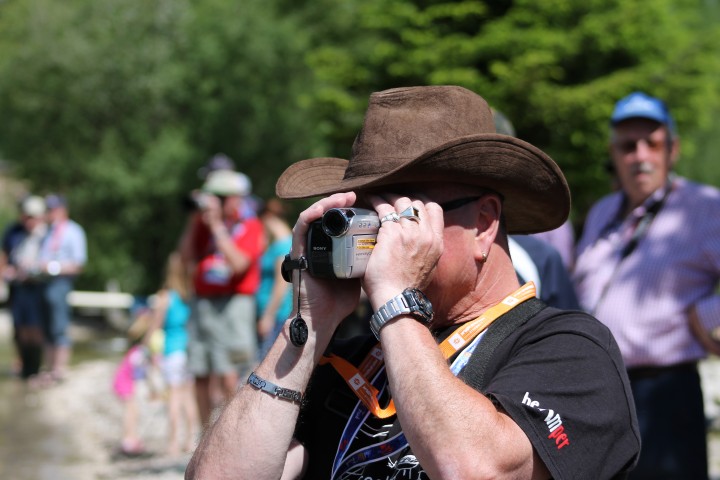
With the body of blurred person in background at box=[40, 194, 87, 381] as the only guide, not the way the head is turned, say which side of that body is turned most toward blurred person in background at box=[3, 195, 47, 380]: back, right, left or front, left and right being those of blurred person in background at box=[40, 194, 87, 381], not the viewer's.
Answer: right

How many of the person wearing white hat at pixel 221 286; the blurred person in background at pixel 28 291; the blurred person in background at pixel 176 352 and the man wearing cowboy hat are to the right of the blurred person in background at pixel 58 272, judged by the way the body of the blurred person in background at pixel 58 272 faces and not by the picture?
1

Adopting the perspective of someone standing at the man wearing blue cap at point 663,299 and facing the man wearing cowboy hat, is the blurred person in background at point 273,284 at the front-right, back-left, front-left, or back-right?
back-right

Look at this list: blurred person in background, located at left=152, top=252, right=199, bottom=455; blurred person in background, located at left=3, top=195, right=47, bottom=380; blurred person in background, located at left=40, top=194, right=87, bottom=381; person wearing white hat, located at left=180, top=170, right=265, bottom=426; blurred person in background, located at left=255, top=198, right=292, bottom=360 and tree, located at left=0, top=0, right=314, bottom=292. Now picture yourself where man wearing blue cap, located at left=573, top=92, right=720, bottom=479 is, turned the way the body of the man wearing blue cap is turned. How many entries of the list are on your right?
6

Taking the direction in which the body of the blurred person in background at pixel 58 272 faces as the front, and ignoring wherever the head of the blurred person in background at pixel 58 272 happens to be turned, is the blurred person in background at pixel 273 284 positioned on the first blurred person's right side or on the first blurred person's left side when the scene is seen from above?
on the first blurred person's left side

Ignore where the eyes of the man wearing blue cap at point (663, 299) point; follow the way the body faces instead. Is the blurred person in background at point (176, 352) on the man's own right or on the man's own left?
on the man's own right

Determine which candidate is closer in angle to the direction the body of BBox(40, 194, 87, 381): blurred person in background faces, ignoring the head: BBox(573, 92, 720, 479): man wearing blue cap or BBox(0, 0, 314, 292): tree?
the man wearing blue cap

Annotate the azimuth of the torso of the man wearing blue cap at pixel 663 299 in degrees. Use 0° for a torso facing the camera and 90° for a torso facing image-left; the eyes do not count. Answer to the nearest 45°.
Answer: approximately 45°

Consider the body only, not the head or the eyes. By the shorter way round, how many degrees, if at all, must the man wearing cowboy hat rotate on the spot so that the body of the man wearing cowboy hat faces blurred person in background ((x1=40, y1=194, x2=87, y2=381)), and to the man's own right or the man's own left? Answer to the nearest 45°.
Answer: approximately 90° to the man's own right
